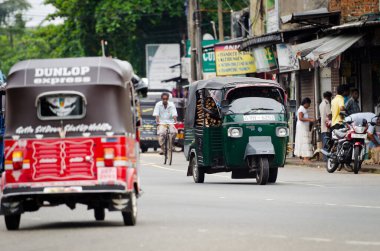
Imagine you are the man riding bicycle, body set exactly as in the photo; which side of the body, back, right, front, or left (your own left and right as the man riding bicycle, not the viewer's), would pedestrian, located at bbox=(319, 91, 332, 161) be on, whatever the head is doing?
left

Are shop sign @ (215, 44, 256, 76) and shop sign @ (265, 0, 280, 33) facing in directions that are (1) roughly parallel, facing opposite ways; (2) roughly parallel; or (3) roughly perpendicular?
roughly parallel

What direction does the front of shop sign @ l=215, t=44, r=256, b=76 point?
toward the camera

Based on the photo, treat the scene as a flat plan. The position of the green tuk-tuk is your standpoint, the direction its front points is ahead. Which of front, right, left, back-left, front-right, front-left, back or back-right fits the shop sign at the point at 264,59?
back-left

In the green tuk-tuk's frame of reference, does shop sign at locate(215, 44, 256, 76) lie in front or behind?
behind

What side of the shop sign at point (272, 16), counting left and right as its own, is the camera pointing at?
front

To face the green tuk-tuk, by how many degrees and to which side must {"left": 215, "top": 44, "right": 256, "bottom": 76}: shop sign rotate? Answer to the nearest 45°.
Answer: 0° — it already faces it

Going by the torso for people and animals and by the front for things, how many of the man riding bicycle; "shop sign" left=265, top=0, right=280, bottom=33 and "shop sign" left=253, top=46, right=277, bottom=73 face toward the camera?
3

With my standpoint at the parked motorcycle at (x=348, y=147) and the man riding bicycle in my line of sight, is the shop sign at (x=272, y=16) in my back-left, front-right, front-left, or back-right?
front-right

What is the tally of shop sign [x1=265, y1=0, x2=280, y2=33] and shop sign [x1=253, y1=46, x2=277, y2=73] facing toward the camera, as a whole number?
2

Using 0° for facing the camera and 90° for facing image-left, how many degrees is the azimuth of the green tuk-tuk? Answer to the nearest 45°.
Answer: approximately 315°

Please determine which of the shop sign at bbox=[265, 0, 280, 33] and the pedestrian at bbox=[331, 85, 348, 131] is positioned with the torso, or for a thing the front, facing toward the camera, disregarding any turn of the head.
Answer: the shop sign
